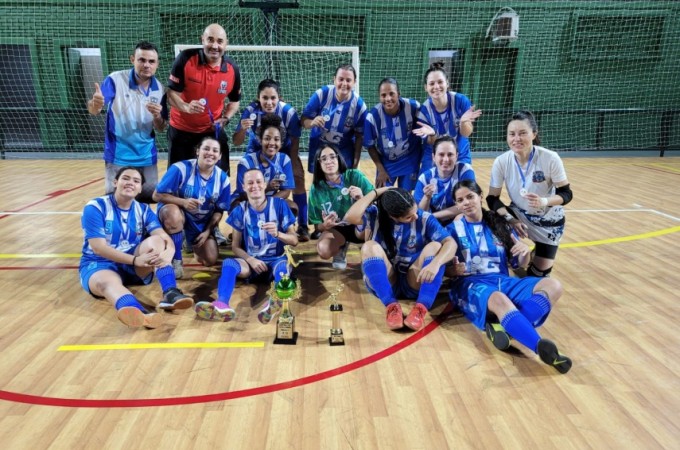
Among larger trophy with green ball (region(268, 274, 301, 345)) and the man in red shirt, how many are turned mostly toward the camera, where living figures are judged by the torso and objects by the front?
2

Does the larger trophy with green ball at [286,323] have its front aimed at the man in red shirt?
no

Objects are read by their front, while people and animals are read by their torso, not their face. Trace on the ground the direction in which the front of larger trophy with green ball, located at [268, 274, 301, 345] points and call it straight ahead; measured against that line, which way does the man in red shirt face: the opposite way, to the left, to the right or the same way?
the same way

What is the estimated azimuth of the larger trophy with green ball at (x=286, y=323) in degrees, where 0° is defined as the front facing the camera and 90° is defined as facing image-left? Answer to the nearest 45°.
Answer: approximately 0°

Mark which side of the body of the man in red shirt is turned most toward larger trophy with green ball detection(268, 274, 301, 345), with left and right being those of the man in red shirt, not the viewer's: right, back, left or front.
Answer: front

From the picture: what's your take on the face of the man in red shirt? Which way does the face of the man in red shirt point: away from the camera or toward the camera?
toward the camera

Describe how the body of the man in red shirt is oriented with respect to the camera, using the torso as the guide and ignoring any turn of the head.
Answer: toward the camera
